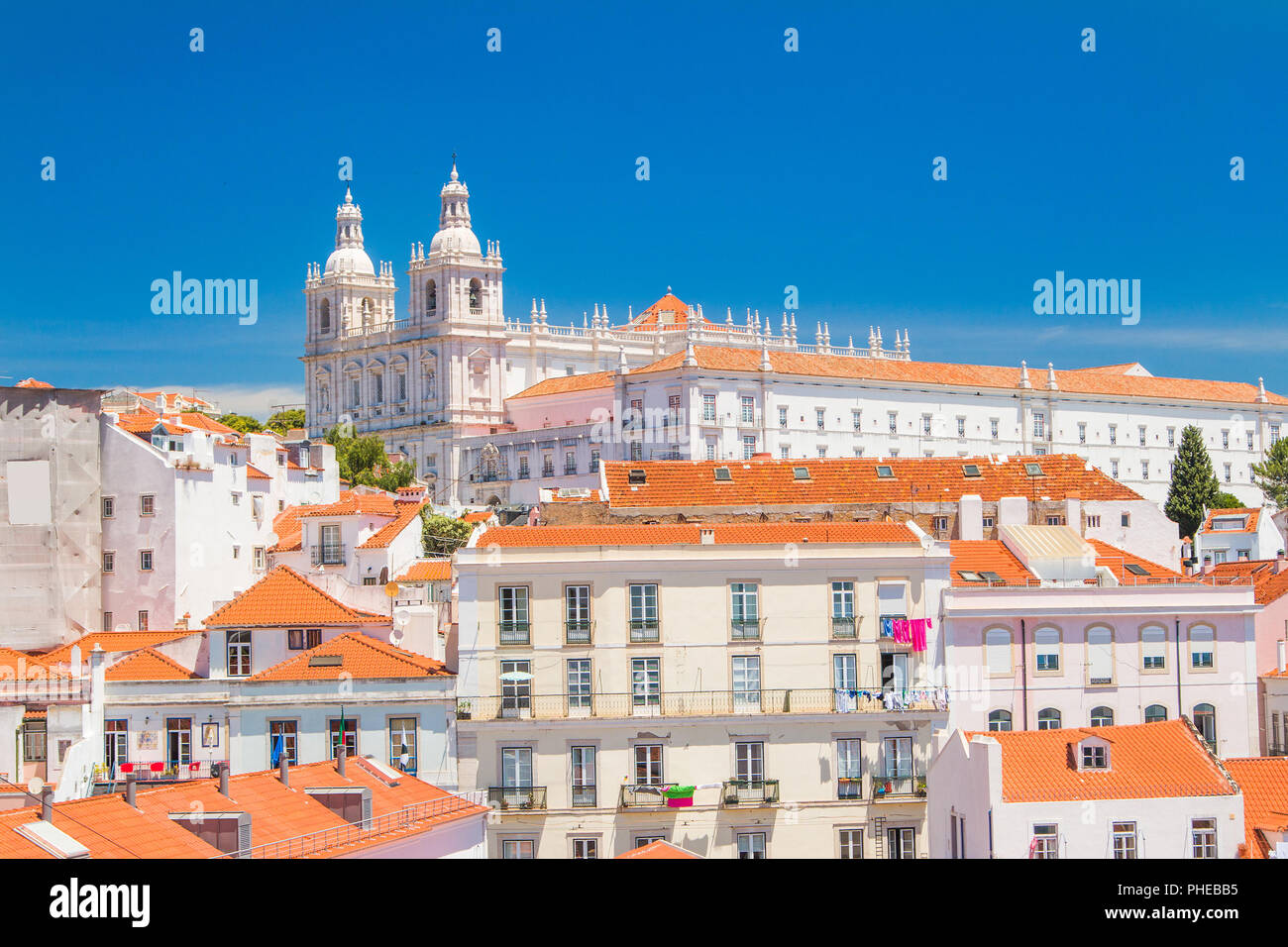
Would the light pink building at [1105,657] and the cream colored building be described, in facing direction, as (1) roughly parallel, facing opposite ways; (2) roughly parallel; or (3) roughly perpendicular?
roughly parallel

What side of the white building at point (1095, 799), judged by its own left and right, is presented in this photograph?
front

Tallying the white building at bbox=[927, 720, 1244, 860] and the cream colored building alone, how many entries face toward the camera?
2

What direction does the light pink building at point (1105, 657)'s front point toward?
toward the camera

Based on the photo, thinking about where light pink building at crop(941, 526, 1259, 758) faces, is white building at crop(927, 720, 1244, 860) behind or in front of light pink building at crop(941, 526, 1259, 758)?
in front

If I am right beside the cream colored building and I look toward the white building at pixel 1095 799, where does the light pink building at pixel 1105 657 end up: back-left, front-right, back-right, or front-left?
front-left

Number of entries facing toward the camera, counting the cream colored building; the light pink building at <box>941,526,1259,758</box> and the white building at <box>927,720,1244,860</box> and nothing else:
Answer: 3

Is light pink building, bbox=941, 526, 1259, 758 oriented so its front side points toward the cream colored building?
no

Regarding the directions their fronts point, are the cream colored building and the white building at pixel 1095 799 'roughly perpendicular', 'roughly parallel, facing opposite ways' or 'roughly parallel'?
roughly parallel

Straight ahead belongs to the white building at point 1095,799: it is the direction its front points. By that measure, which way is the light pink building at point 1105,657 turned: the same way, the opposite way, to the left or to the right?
the same way

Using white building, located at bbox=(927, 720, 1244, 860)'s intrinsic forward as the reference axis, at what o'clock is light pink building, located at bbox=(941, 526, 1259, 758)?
light pink building, located at bbox=(941, 526, 1259, 758) is roughly at 6 o'clock from white building, located at bbox=(927, 720, 1244, 860).

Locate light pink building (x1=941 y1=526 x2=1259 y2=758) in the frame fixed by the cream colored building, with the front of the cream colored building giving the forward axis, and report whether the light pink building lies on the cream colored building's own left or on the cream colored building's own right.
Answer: on the cream colored building's own left

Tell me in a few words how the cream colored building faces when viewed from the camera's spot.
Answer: facing the viewer

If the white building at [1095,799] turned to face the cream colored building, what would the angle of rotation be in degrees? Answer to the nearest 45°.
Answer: approximately 135° to its right

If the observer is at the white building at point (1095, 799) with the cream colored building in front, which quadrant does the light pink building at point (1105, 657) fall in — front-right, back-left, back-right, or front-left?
front-right
